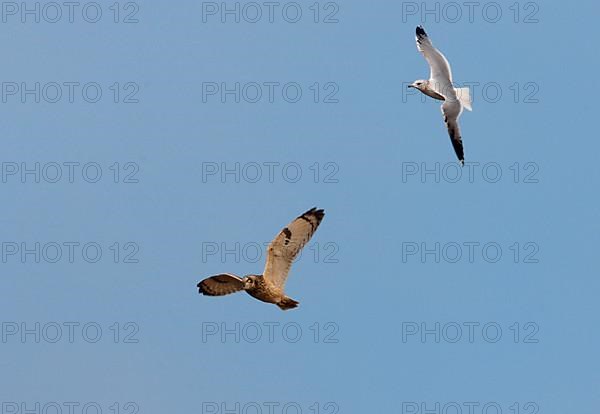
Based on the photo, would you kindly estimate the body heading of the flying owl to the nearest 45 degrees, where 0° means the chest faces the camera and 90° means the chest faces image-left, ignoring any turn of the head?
approximately 45°

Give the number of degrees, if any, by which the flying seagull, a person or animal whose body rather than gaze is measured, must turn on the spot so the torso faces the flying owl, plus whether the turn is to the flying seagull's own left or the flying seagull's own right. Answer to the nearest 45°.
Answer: approximately 45° to the flying seagull's own left

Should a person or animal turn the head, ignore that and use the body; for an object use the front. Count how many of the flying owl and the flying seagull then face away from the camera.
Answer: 0

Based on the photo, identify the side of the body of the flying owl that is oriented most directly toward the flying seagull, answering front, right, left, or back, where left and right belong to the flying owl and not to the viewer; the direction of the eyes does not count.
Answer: back

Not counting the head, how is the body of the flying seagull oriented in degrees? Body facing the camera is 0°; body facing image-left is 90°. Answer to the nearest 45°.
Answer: approximately 90°
